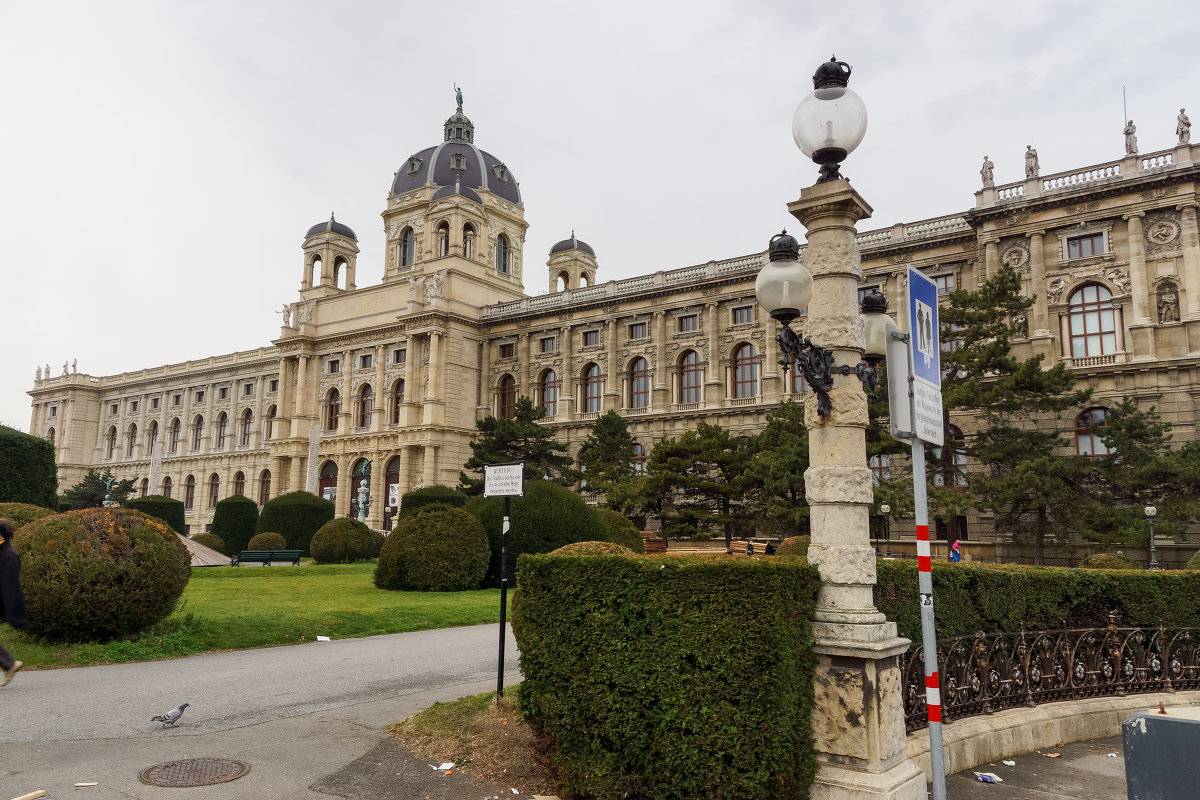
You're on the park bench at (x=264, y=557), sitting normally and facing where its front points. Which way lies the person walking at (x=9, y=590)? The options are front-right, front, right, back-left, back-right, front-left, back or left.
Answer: front

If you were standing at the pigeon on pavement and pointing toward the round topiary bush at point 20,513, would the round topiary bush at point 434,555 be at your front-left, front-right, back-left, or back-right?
front-right

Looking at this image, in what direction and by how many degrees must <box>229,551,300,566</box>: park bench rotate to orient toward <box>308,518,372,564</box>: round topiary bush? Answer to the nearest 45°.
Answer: approximately 135° to its left

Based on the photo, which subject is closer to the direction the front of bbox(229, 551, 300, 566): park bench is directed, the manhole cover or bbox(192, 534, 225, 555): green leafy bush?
the manhole cover

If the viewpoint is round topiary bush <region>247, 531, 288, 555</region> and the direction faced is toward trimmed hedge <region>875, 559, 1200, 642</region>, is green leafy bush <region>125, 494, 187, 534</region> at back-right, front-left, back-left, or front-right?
back-right

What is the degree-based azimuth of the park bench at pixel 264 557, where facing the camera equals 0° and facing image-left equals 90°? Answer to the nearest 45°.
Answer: approximately 0°

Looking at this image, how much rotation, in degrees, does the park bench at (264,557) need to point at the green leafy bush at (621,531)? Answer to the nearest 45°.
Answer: approximately 45° to its left
